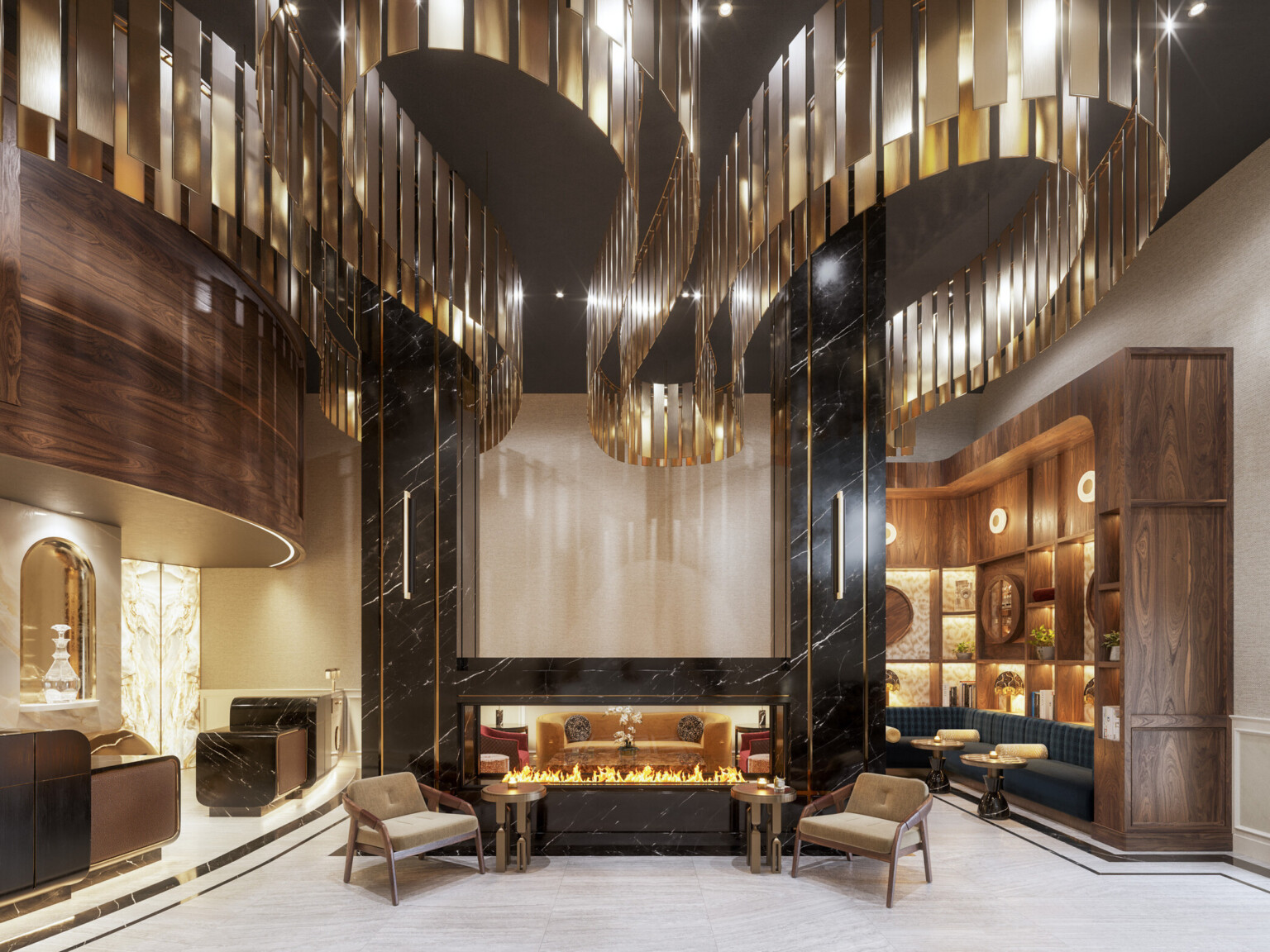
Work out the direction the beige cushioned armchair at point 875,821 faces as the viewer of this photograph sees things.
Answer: facing the viewer and to the left of the viewer

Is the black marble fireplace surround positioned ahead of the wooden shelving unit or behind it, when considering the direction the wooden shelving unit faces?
ahead

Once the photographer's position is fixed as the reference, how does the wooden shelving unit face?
facing to the left of the viewer

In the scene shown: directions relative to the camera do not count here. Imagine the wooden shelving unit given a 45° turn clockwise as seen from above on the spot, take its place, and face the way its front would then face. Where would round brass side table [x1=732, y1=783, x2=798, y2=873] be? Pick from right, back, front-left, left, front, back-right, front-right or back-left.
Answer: left

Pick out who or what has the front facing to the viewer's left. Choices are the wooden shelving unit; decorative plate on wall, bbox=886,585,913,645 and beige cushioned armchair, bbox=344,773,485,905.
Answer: the wooden shelving unit

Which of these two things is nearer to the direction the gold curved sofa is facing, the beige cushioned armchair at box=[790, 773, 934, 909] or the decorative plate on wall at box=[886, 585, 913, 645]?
the beige cushioned armchair

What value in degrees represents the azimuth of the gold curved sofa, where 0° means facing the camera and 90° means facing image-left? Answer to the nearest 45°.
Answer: approximately 0°

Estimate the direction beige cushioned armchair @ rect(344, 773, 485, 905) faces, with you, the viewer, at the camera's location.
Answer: facing the viewer and to the right of the viewer

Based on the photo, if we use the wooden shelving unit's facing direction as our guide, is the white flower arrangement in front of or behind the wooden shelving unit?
in front

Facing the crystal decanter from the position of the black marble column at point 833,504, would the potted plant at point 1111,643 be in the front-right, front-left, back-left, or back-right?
back-right

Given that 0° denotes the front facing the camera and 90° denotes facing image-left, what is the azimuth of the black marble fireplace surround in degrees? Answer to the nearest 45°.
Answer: approximately 0°
